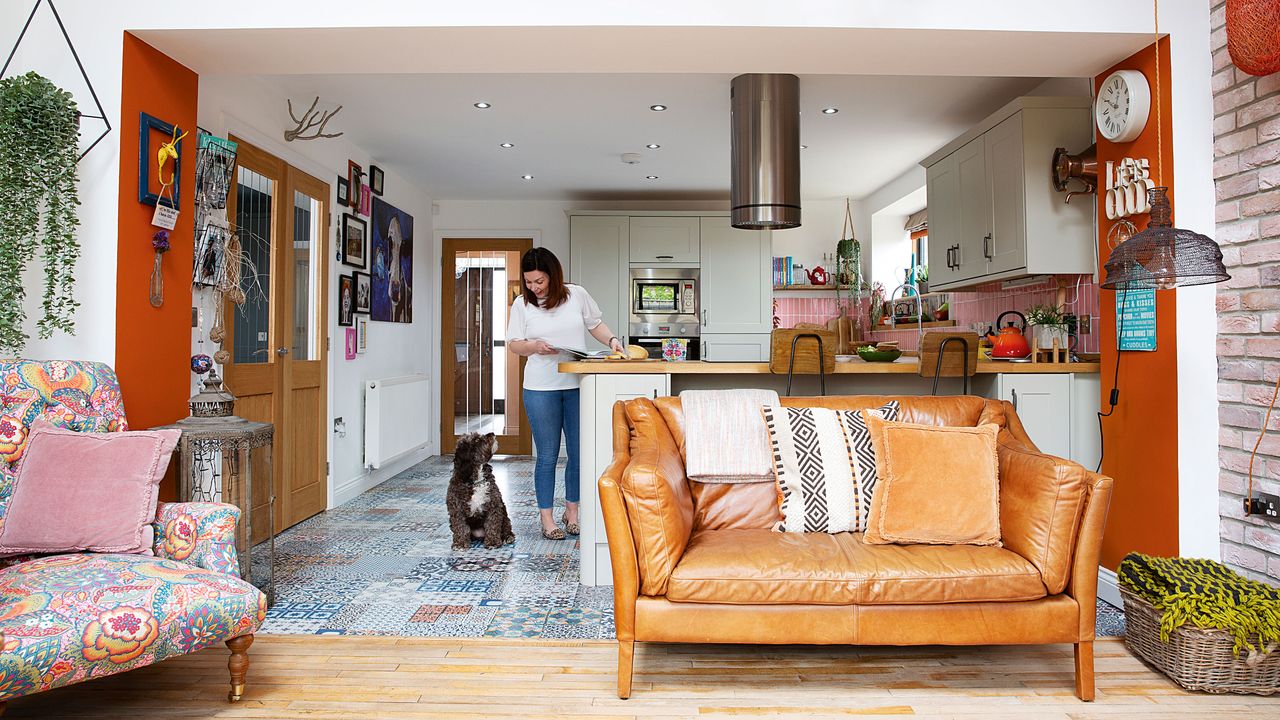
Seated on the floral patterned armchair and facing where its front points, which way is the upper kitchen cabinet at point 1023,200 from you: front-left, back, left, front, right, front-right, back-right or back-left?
front-left

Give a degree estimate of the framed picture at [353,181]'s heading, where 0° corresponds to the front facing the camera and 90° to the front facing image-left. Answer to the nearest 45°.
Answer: approximately 270°

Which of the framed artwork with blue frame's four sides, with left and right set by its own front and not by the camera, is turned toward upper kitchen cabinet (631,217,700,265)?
left

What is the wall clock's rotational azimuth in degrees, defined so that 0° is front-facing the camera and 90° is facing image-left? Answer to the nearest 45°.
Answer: approximately 45°

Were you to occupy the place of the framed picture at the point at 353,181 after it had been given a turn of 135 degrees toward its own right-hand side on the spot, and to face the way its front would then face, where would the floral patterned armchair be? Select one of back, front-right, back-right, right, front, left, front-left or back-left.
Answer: front-left

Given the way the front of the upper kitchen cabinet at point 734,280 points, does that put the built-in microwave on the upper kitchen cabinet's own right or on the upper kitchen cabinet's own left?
on the upper kitchen cabinet's own right

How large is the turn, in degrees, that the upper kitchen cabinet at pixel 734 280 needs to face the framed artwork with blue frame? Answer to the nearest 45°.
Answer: approximately 45° to its right

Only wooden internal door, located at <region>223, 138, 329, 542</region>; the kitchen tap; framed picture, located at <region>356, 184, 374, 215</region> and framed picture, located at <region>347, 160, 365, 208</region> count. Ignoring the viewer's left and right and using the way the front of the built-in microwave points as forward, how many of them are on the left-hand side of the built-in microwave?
1

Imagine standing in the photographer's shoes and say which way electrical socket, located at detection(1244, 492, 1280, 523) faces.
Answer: facing the viewer and to the left of the viewer

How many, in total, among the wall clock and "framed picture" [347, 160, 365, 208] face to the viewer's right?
1

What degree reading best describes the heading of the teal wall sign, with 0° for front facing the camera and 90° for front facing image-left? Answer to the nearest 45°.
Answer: approximately 45°

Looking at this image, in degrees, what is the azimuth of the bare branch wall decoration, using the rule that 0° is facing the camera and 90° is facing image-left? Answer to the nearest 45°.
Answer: approximately 315°

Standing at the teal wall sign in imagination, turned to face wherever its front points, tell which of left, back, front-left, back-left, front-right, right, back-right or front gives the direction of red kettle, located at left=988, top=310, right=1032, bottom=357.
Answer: right
